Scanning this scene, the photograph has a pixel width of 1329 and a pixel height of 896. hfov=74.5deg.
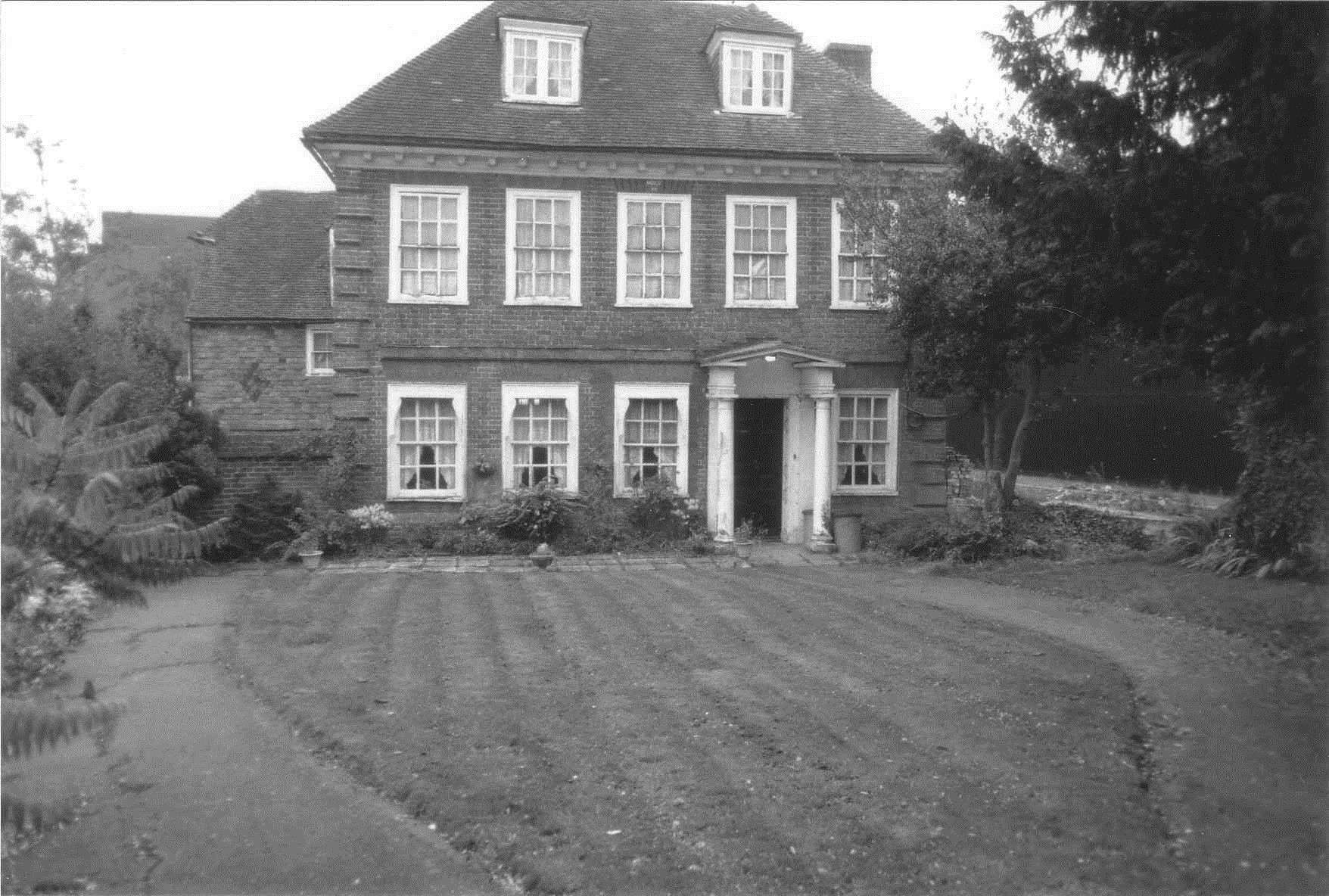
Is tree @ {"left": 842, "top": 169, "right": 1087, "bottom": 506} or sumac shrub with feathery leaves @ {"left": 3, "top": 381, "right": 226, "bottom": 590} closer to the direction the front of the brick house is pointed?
the sumac shrub with feathery leaves

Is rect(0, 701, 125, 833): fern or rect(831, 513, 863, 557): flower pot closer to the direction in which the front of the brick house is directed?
the fern

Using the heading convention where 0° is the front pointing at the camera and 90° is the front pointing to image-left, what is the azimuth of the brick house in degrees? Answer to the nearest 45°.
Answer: approximately 0°

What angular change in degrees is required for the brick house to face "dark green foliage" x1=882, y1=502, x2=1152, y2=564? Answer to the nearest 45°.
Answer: approximately 90° to its left

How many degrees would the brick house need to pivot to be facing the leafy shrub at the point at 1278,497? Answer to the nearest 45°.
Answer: approximately 45° to its left

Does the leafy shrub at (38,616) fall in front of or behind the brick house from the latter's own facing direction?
in front

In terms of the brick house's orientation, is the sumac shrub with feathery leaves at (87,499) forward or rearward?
forward

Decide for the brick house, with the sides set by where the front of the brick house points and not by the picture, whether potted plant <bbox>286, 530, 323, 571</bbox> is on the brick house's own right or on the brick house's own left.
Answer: on the brick house's own right

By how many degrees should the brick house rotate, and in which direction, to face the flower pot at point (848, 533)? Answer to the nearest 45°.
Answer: approximately 90° to its left

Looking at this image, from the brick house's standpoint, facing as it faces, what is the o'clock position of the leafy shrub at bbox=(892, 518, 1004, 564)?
The leafy shrub is roughly at 10 o'clock from the brick house.

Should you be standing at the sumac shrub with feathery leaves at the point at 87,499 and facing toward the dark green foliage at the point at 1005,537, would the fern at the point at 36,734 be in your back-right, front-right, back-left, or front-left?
back-right
